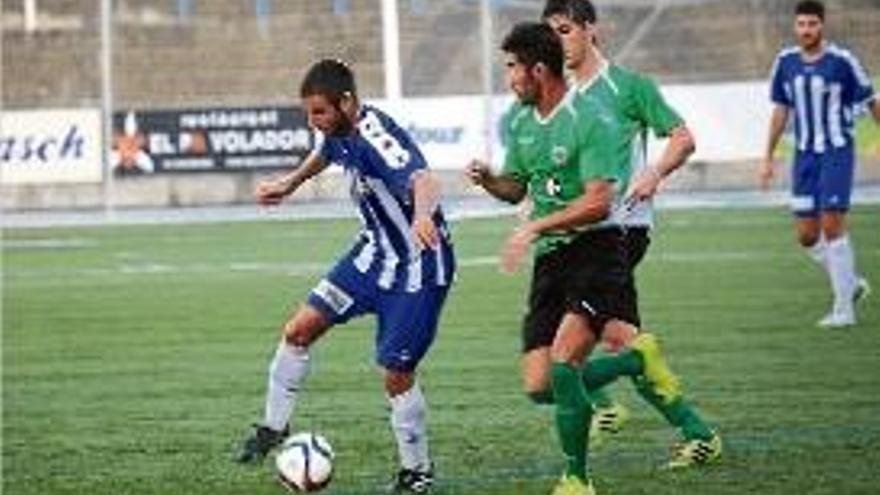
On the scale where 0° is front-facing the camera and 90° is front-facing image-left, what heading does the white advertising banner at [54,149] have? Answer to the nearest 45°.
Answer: approximately 0°

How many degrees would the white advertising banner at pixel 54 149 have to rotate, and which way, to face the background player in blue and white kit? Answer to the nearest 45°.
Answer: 0° — it already faces them

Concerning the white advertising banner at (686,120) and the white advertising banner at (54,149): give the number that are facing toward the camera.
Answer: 2

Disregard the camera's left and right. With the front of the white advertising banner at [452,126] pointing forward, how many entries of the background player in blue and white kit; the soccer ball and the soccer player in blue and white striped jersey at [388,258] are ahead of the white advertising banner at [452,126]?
3

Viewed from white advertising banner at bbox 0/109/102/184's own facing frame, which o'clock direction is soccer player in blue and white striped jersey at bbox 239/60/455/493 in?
The soccer player in blue and white striped jersey is roughly at 12 o'clock from the white advertising banner.

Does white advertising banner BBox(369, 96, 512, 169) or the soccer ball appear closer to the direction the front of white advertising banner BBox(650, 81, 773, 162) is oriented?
the soccer ball

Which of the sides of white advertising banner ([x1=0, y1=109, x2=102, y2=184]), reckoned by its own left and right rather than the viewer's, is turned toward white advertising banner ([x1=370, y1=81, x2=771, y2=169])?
left

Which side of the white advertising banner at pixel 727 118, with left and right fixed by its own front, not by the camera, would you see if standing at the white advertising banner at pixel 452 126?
right

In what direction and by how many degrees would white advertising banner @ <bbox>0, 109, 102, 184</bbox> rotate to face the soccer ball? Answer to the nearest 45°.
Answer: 0° — it already faces it
